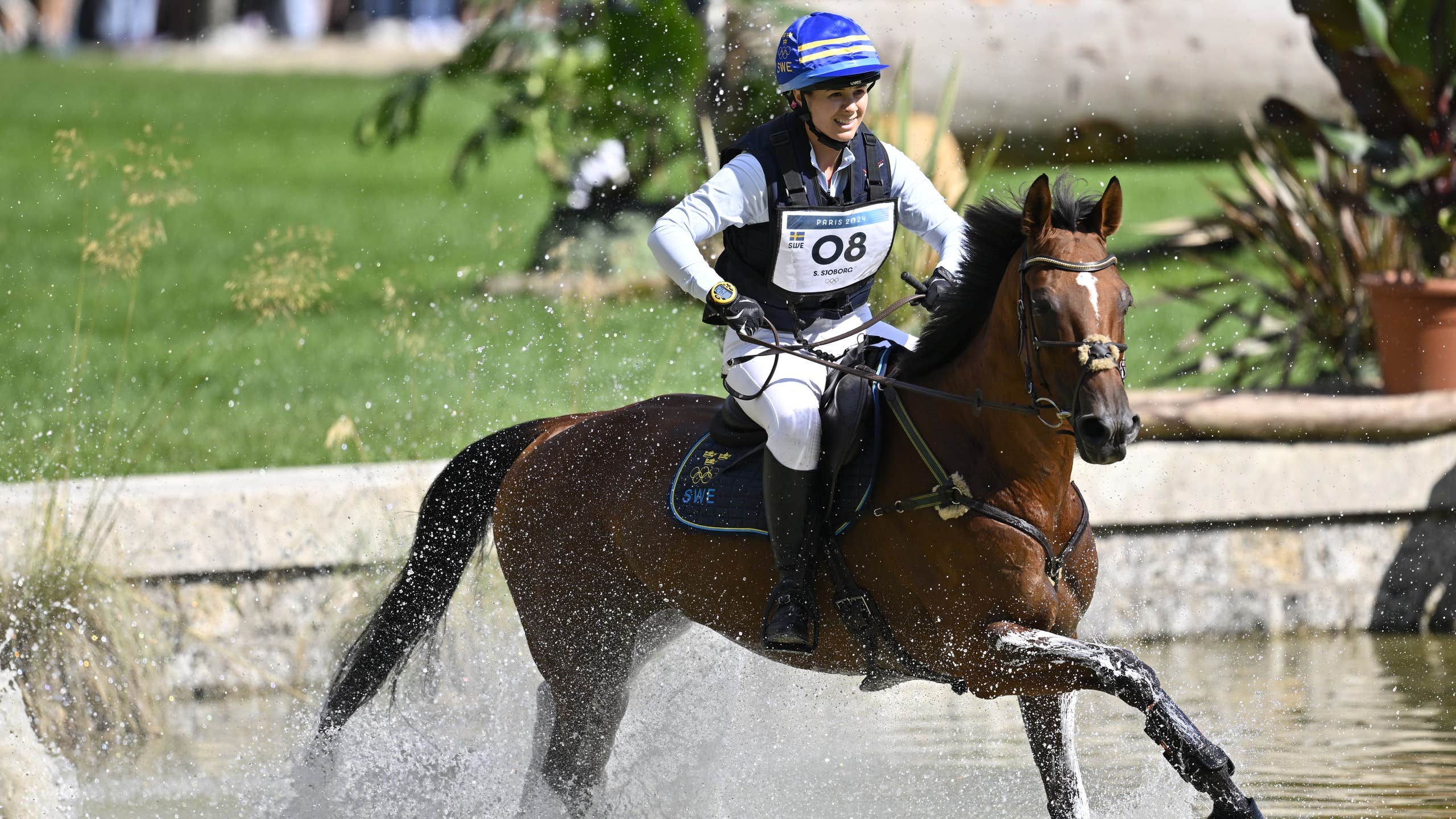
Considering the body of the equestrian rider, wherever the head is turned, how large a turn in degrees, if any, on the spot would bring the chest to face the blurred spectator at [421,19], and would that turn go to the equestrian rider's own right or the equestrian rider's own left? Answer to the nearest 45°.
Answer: approximately 135° to the equestrian rider's own left

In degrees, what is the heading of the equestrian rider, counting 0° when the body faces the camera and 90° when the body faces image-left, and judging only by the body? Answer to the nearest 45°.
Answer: approximately 315°

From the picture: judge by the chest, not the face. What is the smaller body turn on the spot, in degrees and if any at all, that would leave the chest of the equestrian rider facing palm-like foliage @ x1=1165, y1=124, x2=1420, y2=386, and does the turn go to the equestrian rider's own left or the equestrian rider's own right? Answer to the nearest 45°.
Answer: approximately 90° to the equestrian rider's own left

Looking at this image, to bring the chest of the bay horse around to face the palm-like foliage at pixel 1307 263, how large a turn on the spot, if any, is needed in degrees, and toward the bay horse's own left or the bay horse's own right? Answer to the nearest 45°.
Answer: approximately 90° to the bay horse's own left

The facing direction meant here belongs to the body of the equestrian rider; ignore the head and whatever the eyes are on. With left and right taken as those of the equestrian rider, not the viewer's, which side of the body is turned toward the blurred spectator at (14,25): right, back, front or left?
back

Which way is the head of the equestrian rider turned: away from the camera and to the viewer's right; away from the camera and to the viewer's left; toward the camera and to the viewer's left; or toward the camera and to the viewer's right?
toward the camera and to the viewer's right

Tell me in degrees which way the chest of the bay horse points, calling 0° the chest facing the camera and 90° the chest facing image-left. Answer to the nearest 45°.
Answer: approximately 315°

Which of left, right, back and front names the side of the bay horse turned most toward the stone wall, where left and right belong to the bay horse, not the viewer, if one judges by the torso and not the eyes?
left

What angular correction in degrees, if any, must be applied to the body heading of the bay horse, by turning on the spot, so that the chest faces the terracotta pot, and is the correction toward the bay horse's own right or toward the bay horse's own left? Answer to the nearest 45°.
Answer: approximately 90° to the bay horse's own left

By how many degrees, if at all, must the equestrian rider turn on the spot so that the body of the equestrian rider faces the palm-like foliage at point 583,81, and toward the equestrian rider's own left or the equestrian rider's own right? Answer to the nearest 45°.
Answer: approximately 135° to the equestrian rider's own left
